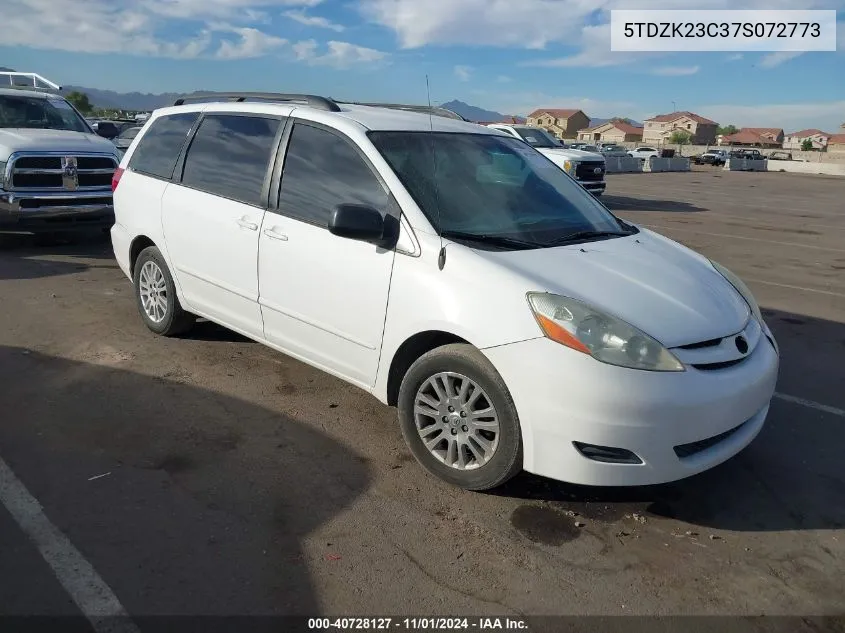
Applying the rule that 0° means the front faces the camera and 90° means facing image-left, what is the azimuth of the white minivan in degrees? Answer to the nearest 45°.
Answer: approximately 315°

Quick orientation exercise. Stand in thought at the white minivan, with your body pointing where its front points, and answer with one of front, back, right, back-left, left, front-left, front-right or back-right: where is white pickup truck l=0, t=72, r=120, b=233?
back

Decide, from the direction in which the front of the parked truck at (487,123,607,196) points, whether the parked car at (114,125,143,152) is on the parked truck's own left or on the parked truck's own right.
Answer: on the parked truck's own right

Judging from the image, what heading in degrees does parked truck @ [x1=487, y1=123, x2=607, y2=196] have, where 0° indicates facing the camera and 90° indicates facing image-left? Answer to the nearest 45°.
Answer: approximately 315°

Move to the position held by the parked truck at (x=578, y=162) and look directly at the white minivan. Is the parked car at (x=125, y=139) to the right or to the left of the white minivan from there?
right

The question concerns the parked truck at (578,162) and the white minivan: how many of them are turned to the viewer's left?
0

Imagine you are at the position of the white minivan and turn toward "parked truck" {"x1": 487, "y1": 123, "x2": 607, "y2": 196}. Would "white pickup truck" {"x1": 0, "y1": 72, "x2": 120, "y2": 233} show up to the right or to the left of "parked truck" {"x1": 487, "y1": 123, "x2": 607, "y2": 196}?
left

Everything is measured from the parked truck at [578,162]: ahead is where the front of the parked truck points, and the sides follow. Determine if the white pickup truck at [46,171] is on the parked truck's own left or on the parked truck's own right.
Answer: on the parked truck's own right

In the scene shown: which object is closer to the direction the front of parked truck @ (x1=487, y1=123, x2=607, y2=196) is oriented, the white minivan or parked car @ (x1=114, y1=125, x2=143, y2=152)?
the white minivan

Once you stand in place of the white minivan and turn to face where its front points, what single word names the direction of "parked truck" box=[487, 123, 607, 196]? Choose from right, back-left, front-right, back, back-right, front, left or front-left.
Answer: back-left
